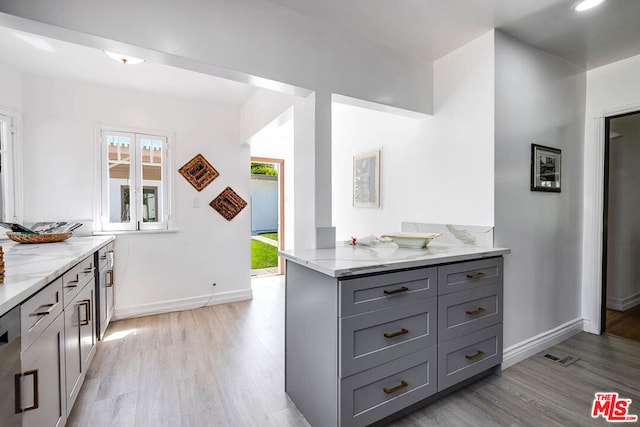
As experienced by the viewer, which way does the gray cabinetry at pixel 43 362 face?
facing to the right of the viewer

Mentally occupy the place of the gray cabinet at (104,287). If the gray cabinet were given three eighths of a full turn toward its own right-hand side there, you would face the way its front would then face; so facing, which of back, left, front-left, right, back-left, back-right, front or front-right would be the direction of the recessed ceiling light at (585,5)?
left

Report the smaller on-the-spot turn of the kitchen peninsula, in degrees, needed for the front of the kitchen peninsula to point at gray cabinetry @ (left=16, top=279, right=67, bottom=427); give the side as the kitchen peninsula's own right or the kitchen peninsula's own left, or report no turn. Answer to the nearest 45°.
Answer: approximately 90° to the kitchen peninsula's own right

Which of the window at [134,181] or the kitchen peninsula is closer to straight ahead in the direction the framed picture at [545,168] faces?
the kitchen peninsula

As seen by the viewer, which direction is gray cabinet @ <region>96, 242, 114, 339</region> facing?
to the viewer's right

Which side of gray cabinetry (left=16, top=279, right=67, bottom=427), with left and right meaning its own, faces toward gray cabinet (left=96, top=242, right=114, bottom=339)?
left

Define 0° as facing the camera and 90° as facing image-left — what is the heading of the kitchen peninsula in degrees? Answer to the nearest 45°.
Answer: approximately 315°

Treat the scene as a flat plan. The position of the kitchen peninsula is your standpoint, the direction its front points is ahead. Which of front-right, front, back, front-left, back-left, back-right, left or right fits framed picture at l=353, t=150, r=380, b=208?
back-left
